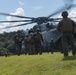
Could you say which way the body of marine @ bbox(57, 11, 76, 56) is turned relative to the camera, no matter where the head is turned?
away from the camera
